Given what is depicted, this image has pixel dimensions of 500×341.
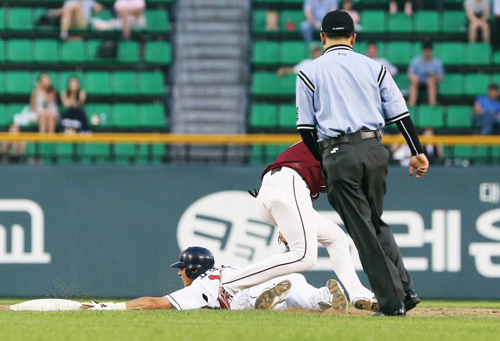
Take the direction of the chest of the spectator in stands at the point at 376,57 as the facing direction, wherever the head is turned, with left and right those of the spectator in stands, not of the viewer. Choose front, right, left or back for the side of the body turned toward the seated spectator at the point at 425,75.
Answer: left

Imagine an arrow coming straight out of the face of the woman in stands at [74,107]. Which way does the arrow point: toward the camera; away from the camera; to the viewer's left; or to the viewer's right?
toward the camera

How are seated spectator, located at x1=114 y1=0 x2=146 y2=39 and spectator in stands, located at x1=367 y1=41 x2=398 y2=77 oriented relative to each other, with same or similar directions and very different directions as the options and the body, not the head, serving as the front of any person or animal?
same or similar directions

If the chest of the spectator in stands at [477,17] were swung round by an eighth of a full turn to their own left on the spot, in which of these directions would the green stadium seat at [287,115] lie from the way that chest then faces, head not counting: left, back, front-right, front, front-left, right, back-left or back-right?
right

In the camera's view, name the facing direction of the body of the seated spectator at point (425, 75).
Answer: toward the camera

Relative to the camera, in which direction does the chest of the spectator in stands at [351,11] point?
toward the camera

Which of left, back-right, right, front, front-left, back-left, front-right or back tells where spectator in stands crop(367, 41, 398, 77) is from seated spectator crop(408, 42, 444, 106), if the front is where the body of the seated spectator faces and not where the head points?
right

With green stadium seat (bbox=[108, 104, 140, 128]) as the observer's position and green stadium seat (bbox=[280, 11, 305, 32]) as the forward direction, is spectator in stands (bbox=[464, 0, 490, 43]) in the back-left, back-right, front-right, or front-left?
front-right

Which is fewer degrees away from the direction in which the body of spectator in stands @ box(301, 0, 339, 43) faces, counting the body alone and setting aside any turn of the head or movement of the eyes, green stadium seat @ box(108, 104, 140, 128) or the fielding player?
the fielding player

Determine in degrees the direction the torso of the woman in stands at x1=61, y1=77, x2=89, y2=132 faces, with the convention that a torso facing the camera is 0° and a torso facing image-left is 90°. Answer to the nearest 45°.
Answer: approximately 0°

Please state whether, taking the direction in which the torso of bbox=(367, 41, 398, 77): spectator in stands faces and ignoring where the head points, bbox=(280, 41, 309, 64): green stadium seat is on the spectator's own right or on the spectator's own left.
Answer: on the spectator's own right

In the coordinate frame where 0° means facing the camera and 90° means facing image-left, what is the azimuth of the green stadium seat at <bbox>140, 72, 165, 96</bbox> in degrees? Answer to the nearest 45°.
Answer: approximately 0°

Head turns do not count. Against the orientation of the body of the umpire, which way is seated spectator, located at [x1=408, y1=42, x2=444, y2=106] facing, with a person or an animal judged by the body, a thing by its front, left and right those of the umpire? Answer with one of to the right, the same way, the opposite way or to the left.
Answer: the opposite way
